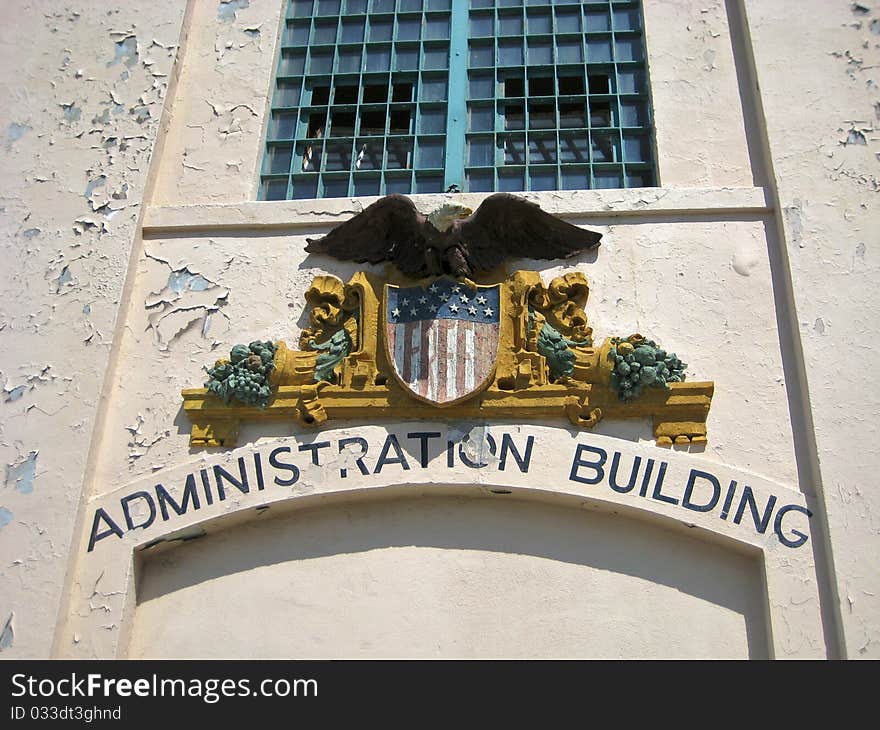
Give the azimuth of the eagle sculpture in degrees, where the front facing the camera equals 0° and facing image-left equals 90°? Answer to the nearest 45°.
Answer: approximately 0°

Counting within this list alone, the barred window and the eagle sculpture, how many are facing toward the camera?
2

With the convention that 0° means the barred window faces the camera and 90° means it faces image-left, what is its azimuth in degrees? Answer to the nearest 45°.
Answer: approximately 0°
